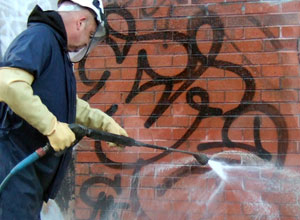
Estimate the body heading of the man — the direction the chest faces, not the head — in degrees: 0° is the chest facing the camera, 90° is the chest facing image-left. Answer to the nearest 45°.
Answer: approximately 270°

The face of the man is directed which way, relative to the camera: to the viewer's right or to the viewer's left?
to the viewer's right
